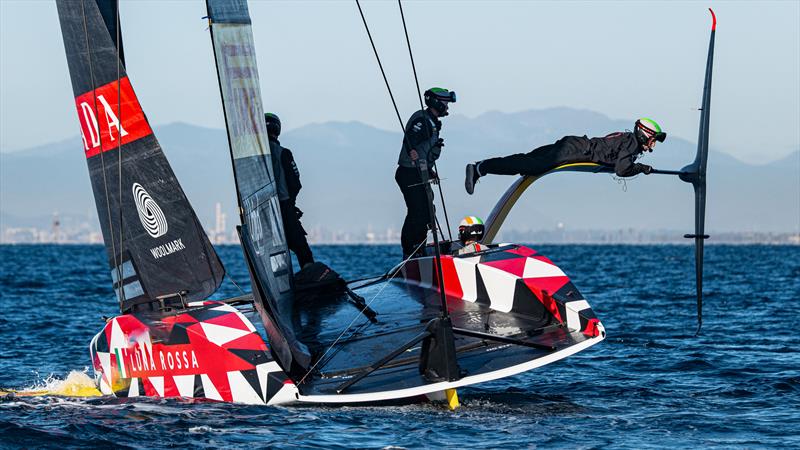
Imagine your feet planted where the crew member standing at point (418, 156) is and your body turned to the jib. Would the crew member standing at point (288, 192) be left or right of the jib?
right

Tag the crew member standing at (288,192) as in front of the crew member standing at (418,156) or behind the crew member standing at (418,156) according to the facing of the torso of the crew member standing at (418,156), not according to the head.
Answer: behind

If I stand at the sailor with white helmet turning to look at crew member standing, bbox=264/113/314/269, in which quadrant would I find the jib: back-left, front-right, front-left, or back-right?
front-left

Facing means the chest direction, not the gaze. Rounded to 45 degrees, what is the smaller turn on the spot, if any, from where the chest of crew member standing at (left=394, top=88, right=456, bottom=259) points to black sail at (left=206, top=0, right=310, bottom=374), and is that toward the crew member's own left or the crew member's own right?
approximately 135° to the crew member's own right

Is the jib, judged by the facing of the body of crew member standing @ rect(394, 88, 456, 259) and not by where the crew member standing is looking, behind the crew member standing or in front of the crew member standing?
behind
